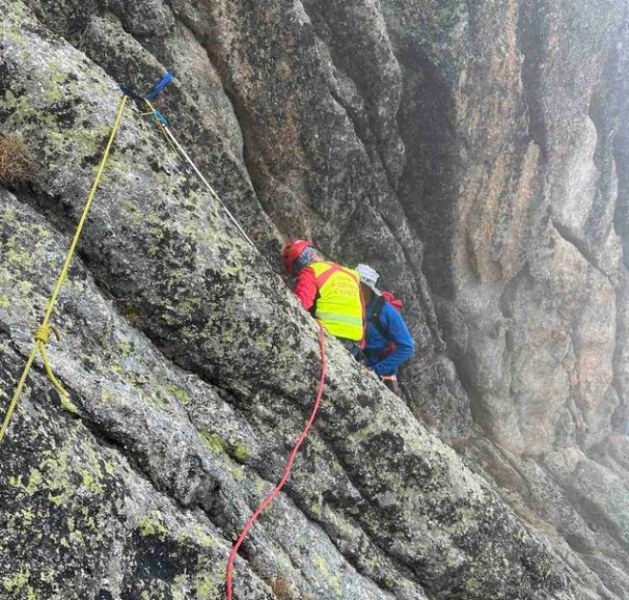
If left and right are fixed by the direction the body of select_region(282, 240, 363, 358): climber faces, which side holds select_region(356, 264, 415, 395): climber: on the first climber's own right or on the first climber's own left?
on the first climber's own right

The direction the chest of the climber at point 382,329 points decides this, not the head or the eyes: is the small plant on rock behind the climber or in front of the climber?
in front
